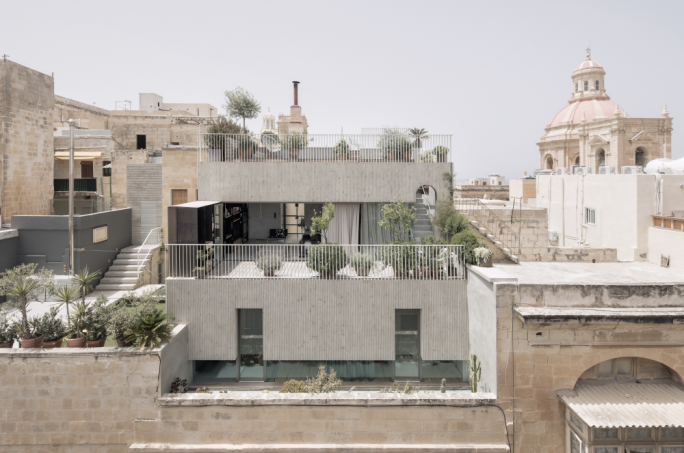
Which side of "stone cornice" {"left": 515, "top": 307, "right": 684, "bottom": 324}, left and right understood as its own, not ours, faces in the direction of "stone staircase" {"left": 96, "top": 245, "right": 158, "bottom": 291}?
right

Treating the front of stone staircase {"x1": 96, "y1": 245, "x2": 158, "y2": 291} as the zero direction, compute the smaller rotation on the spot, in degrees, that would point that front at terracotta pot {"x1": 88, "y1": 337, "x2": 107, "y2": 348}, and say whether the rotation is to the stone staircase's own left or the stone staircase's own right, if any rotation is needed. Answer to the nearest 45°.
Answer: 0° — it already faces it

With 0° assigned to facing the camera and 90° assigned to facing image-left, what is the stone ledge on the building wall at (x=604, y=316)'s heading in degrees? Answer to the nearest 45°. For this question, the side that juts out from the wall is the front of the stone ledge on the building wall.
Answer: approximately 0°

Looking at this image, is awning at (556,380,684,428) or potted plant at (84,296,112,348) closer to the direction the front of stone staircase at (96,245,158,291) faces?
the potted plant

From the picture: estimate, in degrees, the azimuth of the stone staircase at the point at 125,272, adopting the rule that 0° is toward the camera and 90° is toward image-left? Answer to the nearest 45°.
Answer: approximately 0°

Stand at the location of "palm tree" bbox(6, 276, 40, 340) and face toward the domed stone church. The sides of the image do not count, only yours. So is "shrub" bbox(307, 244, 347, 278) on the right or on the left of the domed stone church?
right

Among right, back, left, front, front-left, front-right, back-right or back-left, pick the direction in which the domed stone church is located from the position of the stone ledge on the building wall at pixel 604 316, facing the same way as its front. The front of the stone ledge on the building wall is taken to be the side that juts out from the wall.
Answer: back

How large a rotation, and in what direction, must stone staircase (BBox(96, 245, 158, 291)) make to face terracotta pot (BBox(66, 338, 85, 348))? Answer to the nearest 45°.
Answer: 0° — it already faces it
